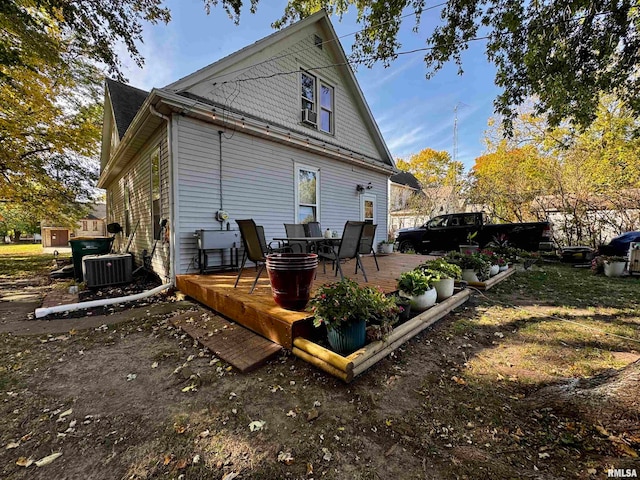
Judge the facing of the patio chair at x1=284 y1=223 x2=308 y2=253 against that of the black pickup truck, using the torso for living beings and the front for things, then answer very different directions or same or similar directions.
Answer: very different directions

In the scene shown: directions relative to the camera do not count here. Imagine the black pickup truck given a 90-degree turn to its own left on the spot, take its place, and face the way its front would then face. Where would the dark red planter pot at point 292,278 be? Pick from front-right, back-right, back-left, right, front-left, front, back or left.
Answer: front

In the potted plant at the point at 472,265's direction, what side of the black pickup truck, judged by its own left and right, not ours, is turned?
left

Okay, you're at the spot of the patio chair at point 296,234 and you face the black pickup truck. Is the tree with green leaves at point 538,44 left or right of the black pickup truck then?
right

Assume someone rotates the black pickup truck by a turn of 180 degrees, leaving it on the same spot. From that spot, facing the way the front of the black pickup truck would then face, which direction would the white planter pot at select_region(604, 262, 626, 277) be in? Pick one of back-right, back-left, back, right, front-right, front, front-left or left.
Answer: front-right

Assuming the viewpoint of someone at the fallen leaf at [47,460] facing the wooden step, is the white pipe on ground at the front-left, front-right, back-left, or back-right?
front-left

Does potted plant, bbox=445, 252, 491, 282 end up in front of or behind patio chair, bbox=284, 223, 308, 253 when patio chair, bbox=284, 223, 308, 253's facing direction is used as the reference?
in front

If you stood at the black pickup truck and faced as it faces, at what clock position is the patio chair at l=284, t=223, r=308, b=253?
The patio chair is roughly at 10 o'clock from the black pickup truck.

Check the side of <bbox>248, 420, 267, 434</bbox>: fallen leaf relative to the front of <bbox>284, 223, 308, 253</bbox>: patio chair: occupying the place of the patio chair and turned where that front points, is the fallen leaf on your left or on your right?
on your right

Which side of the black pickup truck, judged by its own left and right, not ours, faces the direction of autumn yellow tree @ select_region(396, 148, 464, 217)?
right

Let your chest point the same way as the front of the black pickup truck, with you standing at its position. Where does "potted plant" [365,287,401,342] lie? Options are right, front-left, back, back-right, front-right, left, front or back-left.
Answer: left

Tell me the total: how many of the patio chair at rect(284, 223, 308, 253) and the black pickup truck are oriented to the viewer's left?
1

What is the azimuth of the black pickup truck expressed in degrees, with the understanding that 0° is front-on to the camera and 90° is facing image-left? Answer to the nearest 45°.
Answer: approximately 90°

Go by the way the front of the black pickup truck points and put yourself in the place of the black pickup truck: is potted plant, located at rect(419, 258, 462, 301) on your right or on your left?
on your left

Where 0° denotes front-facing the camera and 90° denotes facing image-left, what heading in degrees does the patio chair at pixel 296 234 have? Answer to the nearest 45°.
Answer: approximately 315°

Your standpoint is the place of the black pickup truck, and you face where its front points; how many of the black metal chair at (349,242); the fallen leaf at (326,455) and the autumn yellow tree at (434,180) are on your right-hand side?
1

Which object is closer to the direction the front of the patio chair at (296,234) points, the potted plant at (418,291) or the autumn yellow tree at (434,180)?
the potted plant

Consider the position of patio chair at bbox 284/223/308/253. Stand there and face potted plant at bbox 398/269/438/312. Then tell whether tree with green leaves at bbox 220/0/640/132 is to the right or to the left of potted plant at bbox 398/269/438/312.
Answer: left

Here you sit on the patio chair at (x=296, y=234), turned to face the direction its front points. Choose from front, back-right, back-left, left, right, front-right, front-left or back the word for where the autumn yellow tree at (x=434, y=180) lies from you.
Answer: left

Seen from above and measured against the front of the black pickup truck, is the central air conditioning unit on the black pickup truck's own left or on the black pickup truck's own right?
on the black pickup truck's own left
